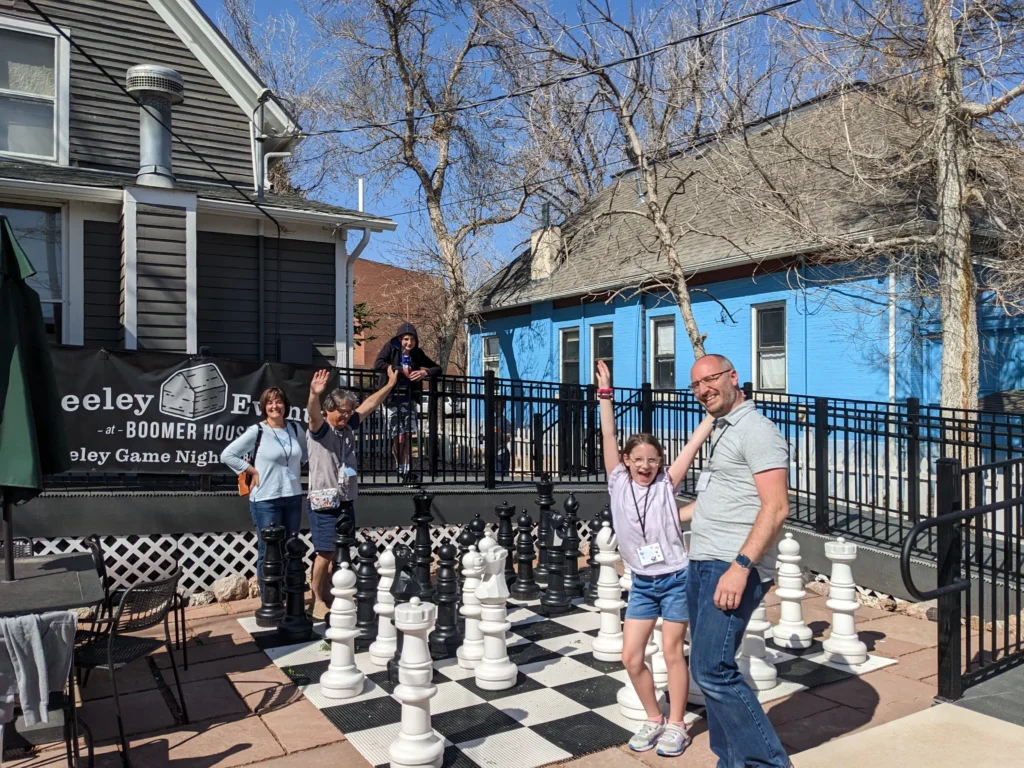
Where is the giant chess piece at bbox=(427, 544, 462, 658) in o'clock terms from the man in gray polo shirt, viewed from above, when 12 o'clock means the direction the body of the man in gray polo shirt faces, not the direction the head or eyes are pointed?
The giant chess piece is roughly at 3 o'clock from the man in gray polo shirt.

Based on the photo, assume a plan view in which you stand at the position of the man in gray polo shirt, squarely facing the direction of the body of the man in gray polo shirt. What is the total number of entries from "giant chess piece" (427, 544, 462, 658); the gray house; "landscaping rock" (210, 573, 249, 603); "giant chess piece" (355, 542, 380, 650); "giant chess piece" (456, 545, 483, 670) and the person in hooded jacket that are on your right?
6

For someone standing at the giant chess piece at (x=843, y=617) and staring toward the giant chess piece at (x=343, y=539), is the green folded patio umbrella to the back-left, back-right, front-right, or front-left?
front-left

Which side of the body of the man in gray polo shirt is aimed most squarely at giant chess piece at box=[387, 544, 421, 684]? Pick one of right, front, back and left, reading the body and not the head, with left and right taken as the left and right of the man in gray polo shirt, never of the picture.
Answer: right

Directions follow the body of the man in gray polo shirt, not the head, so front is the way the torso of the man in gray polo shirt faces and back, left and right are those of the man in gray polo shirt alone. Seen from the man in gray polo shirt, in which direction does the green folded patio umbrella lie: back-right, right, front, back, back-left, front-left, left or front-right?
front-right

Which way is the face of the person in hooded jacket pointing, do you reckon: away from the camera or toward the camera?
toward the camera

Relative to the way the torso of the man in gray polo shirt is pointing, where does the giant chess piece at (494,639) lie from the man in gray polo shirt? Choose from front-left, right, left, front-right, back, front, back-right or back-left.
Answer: right

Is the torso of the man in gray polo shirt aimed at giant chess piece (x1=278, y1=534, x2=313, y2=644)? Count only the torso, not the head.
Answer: no

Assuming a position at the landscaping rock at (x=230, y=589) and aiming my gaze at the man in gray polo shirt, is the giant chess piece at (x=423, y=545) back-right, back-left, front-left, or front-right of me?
front-left

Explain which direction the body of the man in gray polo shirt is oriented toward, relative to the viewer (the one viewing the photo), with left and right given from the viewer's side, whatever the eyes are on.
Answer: facing the viewer and to the left of the viewer

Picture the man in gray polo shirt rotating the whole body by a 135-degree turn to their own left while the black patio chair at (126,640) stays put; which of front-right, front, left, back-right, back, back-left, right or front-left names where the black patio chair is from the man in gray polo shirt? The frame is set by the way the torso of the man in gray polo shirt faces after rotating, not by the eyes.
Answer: back

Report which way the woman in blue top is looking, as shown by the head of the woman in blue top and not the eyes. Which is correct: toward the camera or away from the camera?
toward the camera

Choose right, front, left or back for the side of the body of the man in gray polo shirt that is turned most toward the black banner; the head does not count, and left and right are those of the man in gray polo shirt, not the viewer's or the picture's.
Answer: right

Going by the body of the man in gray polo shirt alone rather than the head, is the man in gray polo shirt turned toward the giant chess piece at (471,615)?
no

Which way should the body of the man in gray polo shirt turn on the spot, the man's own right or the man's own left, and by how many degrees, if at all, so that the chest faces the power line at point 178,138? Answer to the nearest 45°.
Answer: approximately 90° to the man's own right

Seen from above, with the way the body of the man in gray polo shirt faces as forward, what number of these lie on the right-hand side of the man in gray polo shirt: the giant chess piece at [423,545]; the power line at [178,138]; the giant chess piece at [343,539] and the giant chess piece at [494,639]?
4

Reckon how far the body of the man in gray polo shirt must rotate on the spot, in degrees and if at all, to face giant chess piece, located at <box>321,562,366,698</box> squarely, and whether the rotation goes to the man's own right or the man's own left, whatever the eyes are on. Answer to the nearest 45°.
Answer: approximately 45° to the man's own right

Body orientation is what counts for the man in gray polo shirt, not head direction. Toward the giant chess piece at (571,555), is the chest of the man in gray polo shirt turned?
no
